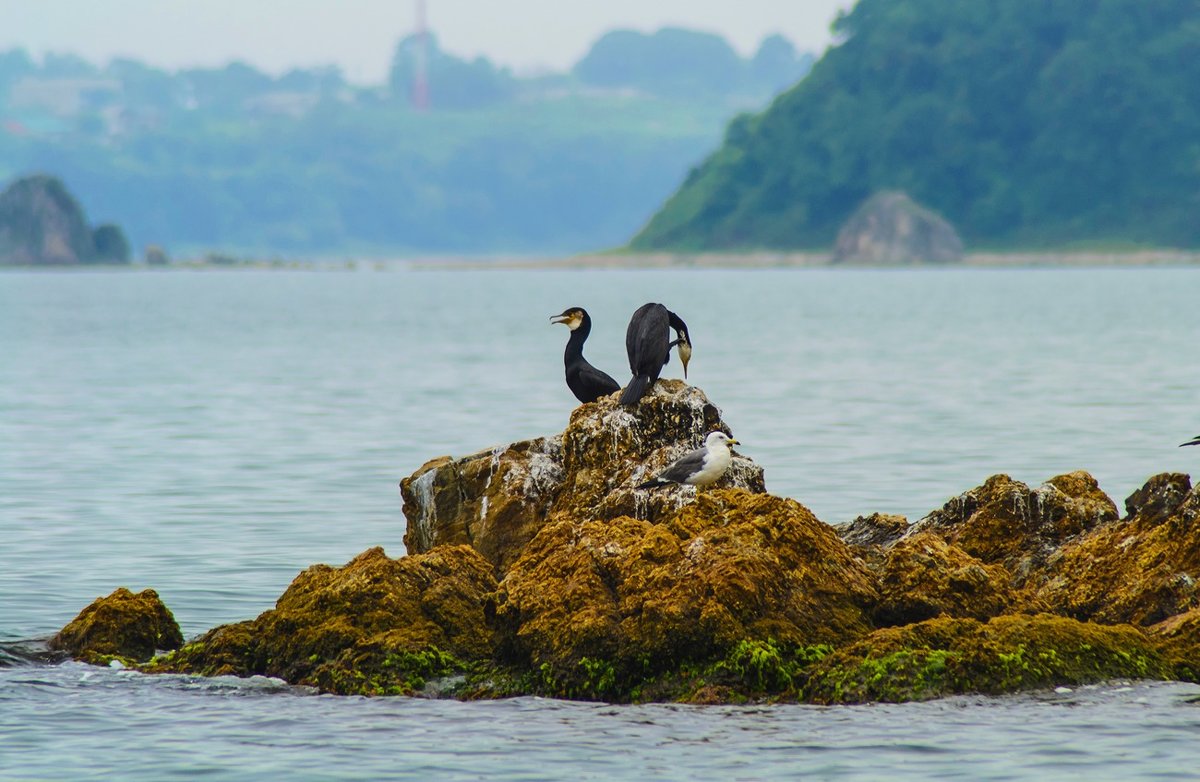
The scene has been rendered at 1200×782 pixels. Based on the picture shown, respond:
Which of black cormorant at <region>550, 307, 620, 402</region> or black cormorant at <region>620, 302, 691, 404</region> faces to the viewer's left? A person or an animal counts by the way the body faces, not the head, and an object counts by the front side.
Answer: black cormorant at <region>550, 307, 620, 402</region>

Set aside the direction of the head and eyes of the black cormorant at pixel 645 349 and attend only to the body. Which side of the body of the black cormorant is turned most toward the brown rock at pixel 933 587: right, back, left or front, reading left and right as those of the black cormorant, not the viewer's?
right

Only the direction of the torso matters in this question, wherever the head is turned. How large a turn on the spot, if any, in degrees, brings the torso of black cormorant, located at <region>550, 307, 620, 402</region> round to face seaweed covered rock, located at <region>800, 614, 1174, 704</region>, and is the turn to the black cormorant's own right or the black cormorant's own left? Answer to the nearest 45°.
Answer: approximately 135° to the black cormorant's own left

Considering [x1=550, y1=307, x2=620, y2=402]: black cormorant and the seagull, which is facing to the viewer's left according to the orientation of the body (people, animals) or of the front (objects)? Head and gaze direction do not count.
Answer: the black cormorant

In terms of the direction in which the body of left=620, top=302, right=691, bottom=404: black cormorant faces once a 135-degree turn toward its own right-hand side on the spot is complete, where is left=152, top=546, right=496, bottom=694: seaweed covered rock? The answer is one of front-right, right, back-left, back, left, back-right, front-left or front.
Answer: front-right

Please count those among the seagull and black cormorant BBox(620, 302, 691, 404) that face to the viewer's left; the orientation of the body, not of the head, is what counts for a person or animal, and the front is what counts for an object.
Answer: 0

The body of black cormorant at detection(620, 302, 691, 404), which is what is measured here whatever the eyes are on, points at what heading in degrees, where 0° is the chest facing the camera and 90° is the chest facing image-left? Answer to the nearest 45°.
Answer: approximately 225°

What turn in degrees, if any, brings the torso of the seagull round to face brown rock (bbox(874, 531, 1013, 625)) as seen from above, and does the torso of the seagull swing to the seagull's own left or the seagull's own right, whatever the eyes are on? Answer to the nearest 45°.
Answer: approximately 45° to the seagull's own right

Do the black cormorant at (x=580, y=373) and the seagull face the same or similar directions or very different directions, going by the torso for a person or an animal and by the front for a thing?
very different directions

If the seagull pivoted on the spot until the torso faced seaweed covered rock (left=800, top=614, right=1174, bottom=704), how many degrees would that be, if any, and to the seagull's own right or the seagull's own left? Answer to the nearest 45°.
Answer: approximately 45° to the seagull's own right

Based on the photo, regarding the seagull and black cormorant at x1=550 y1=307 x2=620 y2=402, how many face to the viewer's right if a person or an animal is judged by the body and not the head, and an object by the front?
1

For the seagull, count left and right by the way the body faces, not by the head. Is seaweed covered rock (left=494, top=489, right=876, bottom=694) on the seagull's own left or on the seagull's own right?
on the seagull's own right

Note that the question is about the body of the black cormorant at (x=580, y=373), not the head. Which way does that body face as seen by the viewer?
to the viewer's left

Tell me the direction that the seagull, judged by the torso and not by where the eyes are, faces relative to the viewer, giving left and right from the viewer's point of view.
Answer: facing to the right of the viewer
